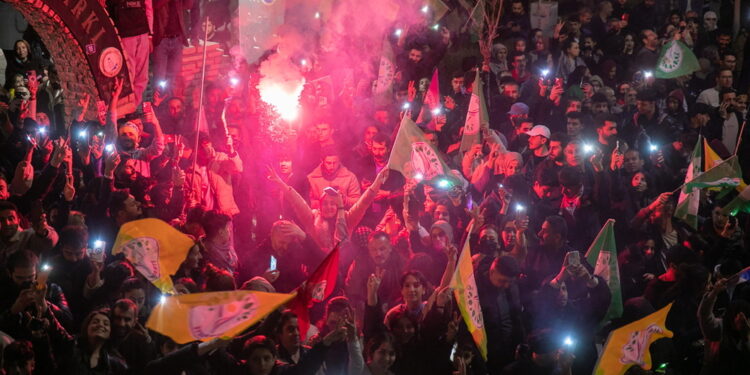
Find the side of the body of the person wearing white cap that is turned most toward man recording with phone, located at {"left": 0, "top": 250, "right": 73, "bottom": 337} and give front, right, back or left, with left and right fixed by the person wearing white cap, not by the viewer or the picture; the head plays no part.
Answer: front

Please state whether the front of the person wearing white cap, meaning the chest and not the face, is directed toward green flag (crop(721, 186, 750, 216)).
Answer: no

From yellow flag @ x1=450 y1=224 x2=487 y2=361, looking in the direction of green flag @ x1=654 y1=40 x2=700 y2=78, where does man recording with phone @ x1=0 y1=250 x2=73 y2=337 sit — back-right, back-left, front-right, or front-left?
back-left

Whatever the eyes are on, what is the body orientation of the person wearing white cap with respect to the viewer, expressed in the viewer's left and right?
facing the viewer and to the left of the viewer

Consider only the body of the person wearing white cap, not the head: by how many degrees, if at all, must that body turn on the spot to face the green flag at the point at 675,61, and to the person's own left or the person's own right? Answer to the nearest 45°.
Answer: approximately 180°

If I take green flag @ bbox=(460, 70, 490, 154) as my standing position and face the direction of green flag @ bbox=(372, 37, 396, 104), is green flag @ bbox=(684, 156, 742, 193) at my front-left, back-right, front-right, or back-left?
back-right

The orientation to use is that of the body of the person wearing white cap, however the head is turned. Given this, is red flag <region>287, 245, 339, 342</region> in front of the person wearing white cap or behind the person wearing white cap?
in front
